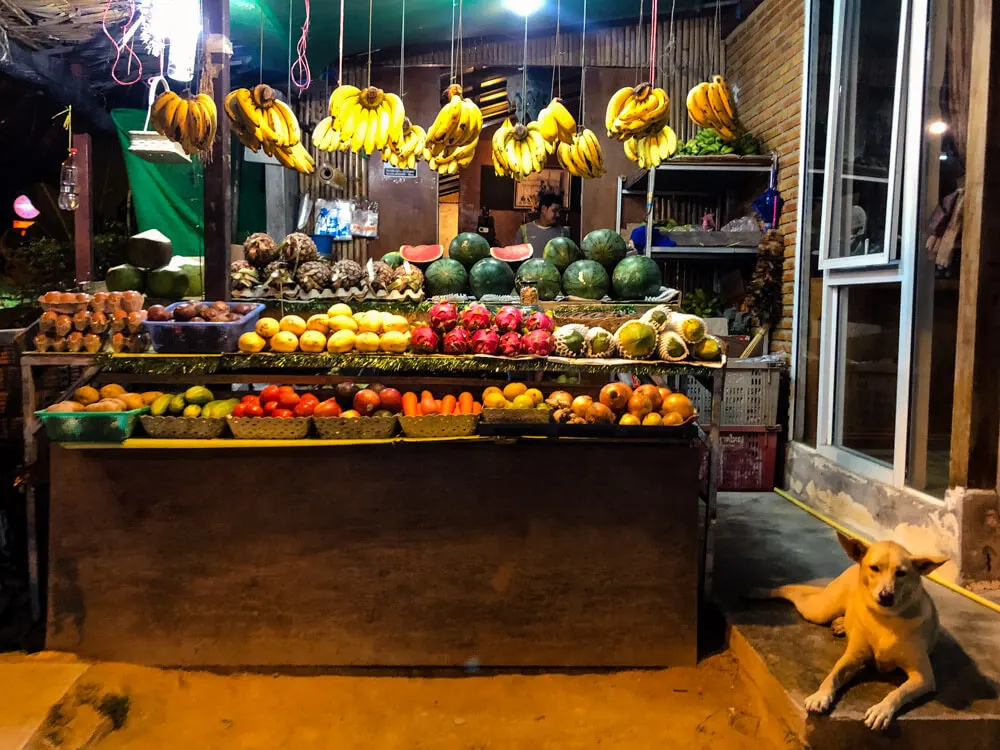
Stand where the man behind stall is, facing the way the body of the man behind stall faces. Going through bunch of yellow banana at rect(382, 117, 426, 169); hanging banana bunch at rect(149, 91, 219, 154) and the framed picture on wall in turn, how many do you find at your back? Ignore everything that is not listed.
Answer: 1

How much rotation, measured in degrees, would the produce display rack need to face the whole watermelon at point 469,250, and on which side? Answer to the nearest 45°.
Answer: approximately 135° to its left

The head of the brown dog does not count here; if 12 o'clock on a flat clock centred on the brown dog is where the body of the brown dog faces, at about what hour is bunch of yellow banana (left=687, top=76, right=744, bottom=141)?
The bunch of yellow banana is roughly at 5 o'clock from the brown dog.

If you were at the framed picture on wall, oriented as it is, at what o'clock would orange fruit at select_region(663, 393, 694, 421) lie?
The orange fruit is roughly at 12 o'clock from the framed picture on wall.

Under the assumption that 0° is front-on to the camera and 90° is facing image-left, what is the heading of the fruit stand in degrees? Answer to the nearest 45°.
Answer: approximately 0°

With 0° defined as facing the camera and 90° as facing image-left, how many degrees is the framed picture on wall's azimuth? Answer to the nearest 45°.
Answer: approximately 0°

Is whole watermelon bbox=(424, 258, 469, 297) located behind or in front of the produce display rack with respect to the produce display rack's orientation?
behind

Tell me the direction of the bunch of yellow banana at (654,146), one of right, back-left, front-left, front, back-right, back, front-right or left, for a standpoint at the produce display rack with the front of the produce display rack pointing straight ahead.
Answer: back-left

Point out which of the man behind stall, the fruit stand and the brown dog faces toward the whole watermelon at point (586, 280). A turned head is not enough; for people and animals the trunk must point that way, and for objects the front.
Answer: the man behind stall
